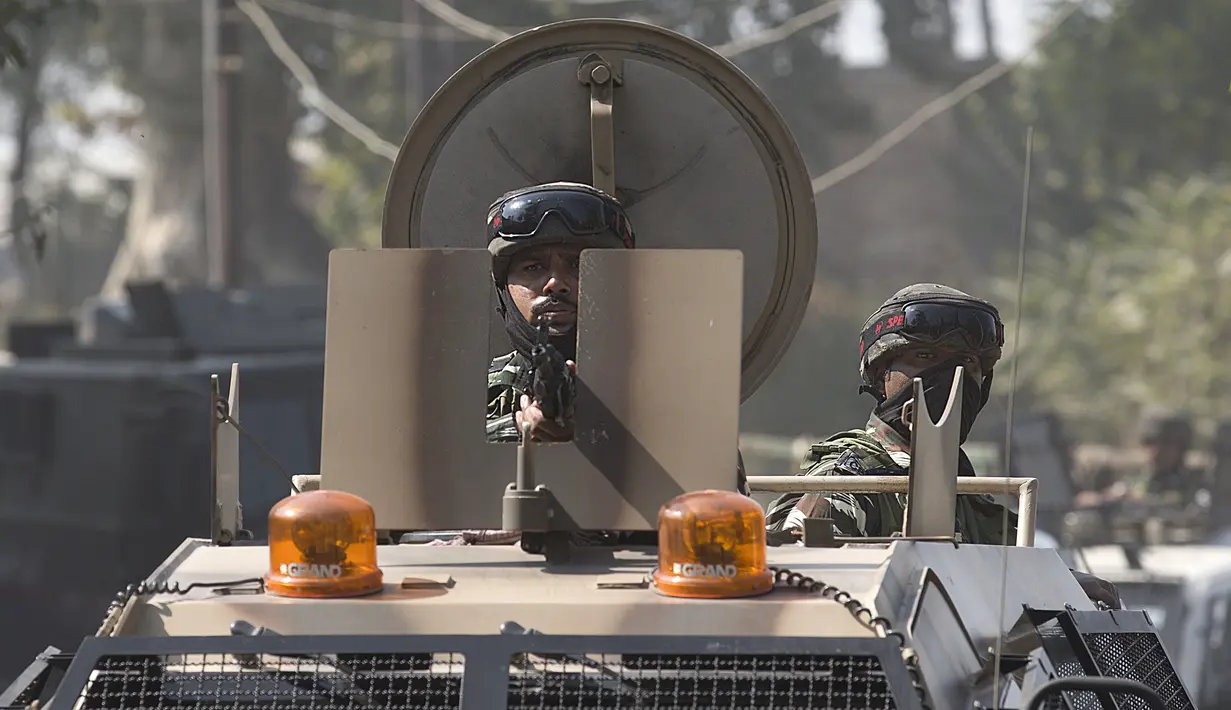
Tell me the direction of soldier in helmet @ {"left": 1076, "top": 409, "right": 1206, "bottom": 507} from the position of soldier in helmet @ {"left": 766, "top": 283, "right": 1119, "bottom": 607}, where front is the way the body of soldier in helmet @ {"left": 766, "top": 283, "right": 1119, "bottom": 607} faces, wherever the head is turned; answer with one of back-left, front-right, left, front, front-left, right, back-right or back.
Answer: back-left

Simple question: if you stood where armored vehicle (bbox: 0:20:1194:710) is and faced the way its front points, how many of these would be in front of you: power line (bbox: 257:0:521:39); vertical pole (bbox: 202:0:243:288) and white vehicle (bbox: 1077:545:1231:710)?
0

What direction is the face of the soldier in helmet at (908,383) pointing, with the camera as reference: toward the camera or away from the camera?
toward the camera

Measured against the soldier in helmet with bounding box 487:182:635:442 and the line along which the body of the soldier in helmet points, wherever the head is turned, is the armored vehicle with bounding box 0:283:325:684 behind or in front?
behind

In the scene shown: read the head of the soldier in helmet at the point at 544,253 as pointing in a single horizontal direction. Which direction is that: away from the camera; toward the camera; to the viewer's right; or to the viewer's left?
toward the camera

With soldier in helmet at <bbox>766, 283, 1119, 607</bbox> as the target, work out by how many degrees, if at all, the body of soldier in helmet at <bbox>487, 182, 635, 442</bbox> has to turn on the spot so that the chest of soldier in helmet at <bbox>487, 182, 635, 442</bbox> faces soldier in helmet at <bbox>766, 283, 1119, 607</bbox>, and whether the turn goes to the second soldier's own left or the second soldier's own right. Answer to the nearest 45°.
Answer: approximately 135° to the second soldier's own left

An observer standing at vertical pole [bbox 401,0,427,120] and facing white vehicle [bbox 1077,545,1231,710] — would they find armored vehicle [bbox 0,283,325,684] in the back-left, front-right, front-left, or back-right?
front-right

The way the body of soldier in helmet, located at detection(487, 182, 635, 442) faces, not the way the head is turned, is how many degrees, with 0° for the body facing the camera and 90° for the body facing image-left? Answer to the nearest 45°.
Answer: approximately 0°

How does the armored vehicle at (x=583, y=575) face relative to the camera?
toward the camera

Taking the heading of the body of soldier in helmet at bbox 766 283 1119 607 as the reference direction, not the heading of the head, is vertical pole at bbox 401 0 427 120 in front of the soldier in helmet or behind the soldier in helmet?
behind

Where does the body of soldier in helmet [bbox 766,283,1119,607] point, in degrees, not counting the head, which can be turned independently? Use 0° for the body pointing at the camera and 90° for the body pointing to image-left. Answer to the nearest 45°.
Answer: approximately 315°

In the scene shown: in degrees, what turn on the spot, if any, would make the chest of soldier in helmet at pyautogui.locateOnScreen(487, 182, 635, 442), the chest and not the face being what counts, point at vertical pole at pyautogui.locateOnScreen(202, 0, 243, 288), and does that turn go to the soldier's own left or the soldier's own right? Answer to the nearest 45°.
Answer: approximately 180°

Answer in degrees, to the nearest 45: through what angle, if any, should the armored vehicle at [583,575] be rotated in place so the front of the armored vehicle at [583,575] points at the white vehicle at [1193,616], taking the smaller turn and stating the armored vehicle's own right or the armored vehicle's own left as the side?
approximately 135° to the armored vehicle's own left
